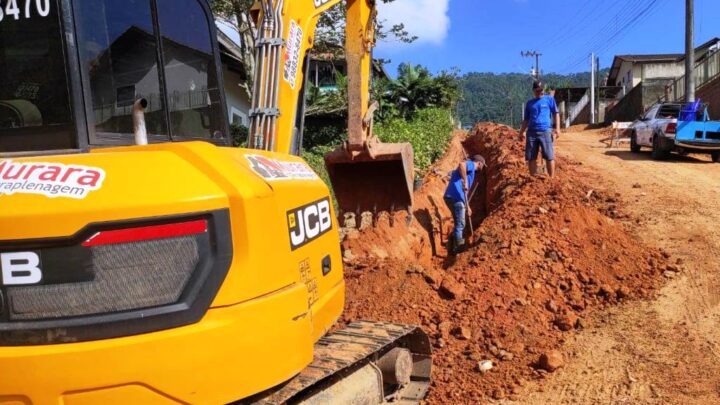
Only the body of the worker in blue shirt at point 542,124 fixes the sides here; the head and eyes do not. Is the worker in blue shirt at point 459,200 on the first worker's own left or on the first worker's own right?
on the first worker's own right

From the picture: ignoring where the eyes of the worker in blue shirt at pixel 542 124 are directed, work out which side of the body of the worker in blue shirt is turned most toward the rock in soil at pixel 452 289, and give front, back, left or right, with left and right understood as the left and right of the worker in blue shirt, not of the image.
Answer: front

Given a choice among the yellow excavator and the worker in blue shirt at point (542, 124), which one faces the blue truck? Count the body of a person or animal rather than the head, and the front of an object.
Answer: the yellow excavator

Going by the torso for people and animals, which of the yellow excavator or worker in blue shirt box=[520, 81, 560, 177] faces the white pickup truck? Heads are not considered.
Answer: the yellow excavator

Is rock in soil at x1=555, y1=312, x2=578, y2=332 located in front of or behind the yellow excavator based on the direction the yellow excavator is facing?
in front

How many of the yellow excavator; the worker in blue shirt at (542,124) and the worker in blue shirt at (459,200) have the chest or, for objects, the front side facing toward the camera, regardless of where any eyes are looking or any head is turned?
1

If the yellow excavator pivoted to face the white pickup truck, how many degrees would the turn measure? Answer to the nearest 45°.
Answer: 0° — it already faces it

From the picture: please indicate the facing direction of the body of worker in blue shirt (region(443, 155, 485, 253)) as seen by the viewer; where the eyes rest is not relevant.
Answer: to the viewer's right

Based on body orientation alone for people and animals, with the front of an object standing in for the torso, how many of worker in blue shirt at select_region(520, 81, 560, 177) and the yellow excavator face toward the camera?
1

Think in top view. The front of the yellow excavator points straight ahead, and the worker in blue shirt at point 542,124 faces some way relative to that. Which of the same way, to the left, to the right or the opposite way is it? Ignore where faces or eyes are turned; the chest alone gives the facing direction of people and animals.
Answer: the opposite way

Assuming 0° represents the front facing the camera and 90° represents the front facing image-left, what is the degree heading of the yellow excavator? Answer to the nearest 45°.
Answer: approximately 225°

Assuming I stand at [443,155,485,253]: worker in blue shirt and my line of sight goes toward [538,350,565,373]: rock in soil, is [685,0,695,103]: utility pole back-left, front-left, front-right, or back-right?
back-left

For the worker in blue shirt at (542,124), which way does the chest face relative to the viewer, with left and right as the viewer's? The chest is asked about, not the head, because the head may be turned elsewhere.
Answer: facing the viewer

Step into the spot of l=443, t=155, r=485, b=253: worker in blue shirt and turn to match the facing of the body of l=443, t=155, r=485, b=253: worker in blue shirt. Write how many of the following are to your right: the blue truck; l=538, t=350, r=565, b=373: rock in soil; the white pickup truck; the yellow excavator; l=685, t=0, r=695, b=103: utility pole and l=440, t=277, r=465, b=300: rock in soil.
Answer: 3

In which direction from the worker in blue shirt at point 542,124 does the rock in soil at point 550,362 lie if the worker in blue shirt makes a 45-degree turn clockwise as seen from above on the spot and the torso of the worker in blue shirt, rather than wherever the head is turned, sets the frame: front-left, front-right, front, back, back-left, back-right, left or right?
front-left

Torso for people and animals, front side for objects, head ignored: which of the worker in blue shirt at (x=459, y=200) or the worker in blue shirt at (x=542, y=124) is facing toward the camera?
the worker in blue shirt at (x=542, y=124)

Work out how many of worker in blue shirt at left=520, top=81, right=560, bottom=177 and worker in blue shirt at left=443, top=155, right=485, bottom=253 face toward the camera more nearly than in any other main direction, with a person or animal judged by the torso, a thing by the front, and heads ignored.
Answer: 1

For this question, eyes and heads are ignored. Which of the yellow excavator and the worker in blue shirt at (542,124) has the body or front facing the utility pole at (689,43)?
the yellow excavator
